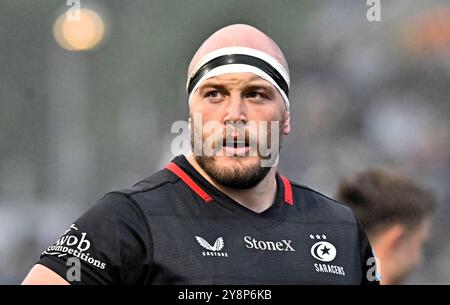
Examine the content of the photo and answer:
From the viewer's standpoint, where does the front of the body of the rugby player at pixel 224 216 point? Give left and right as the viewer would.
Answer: facing the viewer and to the right of the viewer

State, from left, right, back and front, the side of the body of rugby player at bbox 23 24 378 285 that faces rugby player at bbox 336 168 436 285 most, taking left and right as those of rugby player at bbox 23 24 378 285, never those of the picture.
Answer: back
